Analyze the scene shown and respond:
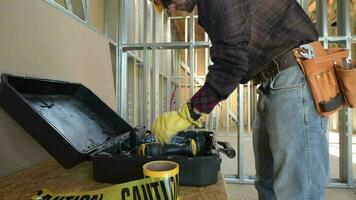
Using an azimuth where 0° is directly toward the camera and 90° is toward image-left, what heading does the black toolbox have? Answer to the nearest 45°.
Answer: approximately 270°

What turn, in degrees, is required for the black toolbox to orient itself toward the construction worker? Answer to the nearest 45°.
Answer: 0° — it already faces them
